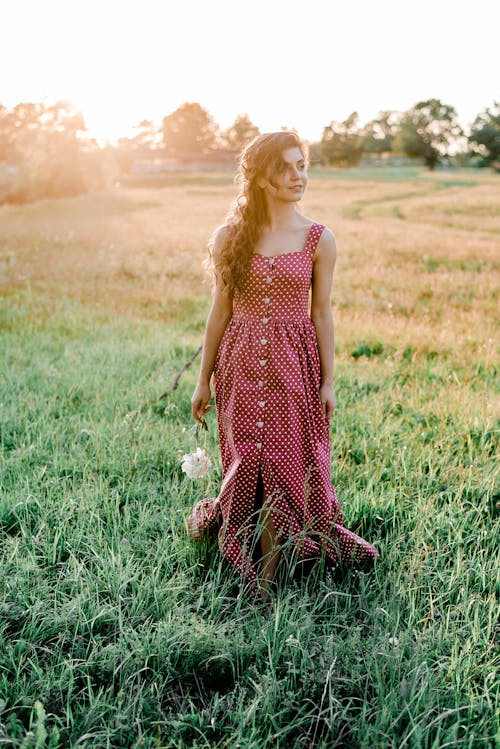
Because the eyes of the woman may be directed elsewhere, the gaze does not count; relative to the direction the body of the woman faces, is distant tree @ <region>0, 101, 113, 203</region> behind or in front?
behind

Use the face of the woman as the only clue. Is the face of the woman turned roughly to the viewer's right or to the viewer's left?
to the viewer's right

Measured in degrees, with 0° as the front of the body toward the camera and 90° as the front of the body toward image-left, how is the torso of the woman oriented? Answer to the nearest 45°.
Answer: approximately 0°
